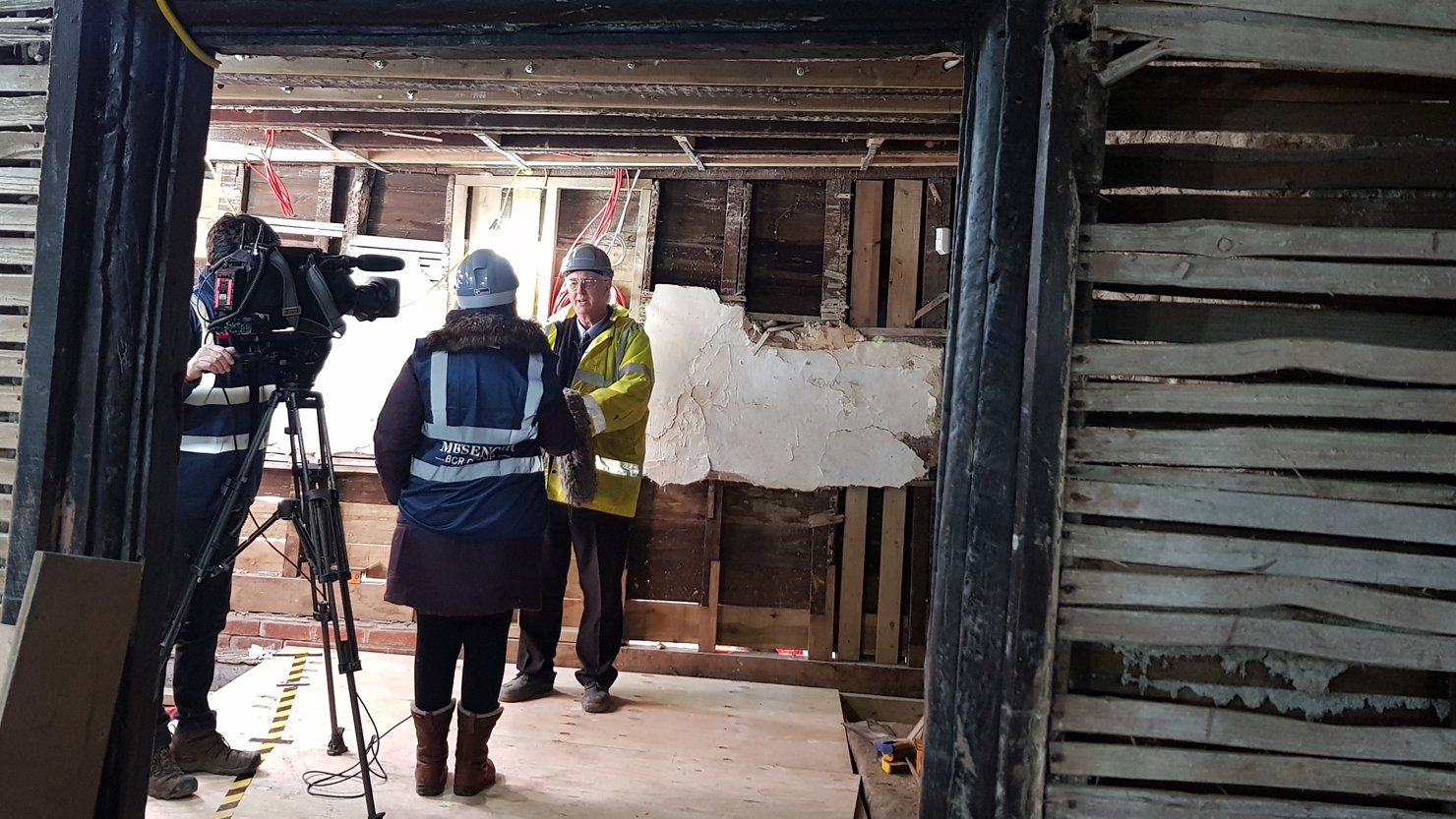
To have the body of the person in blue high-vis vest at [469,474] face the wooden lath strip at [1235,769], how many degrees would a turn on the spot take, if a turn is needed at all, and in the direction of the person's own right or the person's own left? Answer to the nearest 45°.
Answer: approximately 135° to the person's own right

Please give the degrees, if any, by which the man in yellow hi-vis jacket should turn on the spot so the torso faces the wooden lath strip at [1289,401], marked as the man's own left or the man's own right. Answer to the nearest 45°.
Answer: approximately 90° to the man's own left

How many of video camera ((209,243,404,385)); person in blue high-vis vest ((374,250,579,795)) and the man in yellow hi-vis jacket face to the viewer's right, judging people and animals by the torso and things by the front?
1

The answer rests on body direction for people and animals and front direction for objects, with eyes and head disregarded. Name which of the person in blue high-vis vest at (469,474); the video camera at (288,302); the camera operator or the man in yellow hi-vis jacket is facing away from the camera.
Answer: the person in blue high-vis vest

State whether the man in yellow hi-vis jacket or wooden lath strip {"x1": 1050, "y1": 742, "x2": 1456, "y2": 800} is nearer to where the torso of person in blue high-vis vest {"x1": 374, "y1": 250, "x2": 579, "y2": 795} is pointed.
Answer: the man in yellow hi-vis jacket

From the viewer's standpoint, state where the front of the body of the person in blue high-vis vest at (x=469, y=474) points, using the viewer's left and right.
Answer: facing away from the viewer

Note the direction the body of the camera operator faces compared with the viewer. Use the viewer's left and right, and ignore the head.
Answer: facing to the right of the viewer

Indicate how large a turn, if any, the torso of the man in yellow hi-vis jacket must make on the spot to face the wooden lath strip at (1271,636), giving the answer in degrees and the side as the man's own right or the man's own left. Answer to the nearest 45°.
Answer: approximately 90° to the man's own left

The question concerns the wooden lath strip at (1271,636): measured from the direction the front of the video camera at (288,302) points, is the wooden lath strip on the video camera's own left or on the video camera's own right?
on the video camera's own right

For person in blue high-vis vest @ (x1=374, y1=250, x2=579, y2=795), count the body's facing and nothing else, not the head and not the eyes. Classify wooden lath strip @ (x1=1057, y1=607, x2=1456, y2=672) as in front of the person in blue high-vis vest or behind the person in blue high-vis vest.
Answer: behind

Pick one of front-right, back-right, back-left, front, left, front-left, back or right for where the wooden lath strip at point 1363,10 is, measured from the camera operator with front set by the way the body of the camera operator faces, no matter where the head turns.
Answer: front-right

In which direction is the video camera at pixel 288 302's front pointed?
to the viewer's right

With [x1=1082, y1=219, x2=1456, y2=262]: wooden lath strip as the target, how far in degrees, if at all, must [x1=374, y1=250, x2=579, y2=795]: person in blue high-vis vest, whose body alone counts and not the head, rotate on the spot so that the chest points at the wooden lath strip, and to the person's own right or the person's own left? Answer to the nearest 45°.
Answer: approximately 135° to the person's own right

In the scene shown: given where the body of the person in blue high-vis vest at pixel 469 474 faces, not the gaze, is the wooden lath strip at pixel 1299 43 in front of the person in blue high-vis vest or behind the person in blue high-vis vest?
behind
